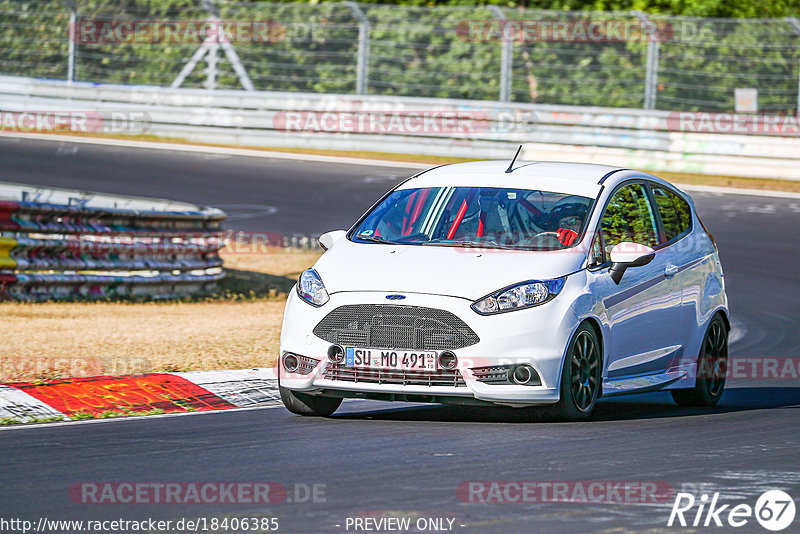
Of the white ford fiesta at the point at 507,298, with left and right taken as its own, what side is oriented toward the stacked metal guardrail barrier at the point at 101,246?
right

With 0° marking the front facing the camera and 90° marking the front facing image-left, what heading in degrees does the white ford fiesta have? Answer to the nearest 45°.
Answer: approximately 45°

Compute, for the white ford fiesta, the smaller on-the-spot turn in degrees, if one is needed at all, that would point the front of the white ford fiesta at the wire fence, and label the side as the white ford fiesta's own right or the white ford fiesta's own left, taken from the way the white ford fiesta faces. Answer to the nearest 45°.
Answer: approximately 135° to the white ford fiesta's own right
